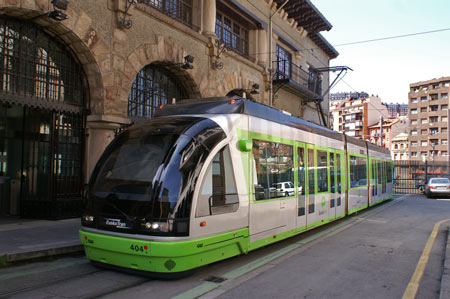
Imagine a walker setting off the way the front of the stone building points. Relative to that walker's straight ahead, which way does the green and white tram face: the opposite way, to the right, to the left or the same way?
to the right

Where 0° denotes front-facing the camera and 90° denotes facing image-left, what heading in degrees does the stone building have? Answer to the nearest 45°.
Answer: approximately 315°

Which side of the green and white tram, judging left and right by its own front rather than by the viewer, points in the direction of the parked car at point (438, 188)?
back

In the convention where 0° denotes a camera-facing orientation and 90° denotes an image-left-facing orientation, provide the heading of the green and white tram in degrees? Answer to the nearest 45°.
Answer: approximately 45°

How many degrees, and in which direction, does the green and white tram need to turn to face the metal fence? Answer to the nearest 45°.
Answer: approximately 180°

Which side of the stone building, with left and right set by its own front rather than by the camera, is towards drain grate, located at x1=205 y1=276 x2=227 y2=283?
front

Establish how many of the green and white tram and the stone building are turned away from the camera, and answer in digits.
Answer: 0

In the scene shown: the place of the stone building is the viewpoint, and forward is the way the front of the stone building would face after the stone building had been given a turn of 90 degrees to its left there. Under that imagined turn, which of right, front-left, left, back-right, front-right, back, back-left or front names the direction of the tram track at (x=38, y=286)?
back-right

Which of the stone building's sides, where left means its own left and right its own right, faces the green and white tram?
front

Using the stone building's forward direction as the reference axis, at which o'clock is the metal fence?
The metal fence is roughly at 9 o'clock from the stone building.

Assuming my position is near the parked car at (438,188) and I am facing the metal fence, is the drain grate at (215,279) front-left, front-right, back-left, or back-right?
back-left

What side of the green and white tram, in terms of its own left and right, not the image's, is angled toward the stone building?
right

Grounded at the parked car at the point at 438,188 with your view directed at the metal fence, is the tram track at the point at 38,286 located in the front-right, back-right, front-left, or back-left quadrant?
back-left
